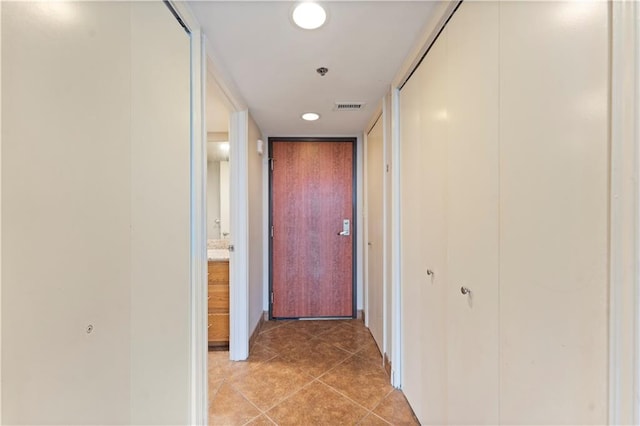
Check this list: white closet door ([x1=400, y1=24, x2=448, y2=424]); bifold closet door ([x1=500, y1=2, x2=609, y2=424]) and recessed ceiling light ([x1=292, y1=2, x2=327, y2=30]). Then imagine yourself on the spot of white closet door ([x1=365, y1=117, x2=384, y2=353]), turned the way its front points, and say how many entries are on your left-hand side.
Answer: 3

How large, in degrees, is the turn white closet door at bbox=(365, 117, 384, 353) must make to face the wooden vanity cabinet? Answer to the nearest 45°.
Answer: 0° — it already faces it

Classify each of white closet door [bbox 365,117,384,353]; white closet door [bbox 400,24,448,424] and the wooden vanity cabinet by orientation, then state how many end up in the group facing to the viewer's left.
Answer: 2

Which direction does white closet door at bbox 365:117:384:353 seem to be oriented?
to the viewer's left

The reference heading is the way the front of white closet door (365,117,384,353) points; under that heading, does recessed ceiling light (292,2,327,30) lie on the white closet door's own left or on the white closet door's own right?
on the white closet door's own left

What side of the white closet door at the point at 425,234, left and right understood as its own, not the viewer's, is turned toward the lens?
left
